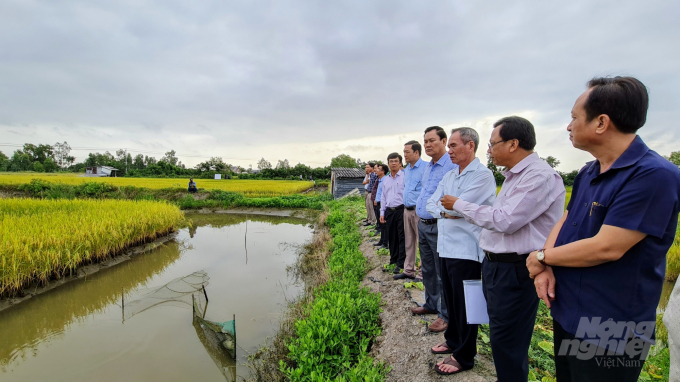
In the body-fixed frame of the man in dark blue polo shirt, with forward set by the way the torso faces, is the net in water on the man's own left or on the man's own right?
on the man's own right

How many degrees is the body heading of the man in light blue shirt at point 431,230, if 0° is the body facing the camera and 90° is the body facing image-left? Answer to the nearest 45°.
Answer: approximately 45°

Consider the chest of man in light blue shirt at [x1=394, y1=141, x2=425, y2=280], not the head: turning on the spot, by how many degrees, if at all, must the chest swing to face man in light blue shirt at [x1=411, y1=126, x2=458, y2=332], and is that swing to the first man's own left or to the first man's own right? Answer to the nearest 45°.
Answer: approximately 45° to the first man's own left

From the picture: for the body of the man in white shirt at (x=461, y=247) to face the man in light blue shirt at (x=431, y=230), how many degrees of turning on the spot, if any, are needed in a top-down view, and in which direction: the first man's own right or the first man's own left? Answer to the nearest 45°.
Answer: approximately 135° to the first man's own right

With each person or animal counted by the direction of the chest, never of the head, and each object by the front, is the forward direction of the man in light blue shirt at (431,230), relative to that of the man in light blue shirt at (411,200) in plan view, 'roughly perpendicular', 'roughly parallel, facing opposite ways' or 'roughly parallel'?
roughly parallel

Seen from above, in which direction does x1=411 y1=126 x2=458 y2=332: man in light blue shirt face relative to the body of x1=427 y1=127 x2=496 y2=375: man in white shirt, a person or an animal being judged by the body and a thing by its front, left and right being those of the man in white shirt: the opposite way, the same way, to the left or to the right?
the same way

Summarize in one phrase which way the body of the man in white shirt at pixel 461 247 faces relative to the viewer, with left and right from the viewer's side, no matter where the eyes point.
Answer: facing the viewer and to the left of the viewer

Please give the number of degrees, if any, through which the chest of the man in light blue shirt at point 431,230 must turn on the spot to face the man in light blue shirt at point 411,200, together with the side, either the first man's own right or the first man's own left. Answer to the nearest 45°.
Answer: approximately 135° to the first man's own right

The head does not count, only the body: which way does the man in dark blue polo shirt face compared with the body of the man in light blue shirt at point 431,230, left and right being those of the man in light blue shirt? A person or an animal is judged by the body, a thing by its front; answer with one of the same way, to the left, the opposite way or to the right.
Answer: the same way

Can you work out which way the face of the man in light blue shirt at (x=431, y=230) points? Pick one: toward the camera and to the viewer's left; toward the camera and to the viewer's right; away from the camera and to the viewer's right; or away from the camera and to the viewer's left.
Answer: toward the camera and to the viewer's left

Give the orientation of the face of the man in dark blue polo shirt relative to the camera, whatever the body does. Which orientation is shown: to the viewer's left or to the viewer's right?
to the viewer's left

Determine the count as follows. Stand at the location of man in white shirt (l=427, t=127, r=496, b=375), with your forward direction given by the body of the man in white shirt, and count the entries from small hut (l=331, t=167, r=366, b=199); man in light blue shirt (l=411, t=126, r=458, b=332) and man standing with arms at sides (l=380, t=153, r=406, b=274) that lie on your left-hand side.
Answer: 0

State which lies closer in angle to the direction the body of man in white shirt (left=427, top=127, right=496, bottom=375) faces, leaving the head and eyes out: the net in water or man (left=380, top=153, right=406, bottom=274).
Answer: the net in water

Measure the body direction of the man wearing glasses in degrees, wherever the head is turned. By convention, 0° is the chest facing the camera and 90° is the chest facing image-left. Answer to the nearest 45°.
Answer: approximately 90°

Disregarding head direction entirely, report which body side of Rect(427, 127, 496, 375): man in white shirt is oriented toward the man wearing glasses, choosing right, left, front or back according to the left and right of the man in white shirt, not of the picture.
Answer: left
